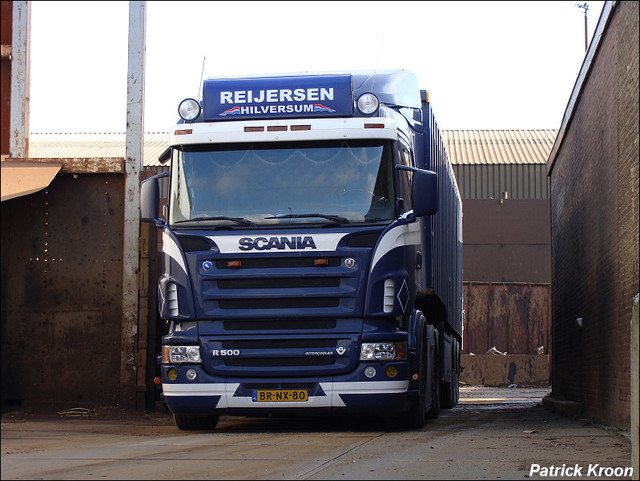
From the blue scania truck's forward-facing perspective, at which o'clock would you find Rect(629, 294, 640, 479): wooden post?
The wooden post is roughly at 11 o'clock from the blue scania truck.

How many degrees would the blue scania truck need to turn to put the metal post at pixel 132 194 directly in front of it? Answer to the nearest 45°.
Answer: approximately 135° to its right

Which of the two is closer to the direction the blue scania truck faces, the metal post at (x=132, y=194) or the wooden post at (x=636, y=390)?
the wooden post

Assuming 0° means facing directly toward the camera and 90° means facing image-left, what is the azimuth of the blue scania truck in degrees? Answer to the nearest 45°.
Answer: approximately 0°

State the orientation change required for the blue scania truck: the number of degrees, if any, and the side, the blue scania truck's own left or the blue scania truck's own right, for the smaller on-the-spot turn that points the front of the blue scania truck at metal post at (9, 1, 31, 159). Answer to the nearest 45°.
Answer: approximately 135° to the blue scania truck's own right
